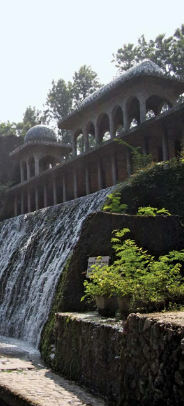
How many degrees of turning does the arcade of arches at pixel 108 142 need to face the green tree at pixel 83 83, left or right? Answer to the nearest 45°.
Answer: approximately 135° to its right

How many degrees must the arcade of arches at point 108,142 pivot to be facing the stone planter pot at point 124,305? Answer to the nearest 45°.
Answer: approximately 45° to its left

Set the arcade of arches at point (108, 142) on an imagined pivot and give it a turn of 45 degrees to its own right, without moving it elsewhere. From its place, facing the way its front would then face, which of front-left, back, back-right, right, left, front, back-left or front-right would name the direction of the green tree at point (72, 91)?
right

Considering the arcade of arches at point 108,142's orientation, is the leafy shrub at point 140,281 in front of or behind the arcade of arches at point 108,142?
in front

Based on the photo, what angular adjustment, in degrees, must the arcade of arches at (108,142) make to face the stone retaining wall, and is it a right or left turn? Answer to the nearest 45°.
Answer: approximately 45° to its left

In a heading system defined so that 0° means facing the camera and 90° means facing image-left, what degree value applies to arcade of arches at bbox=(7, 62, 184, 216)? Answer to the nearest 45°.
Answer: approximately 45°

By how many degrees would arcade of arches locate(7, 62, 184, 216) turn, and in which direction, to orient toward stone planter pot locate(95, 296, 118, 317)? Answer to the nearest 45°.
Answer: approximately 45° to its left

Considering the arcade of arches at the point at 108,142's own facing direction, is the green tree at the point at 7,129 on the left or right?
on its right

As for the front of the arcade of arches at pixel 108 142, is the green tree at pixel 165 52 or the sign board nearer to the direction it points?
the sign board

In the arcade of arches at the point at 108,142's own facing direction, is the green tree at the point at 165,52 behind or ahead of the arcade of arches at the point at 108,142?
behind
